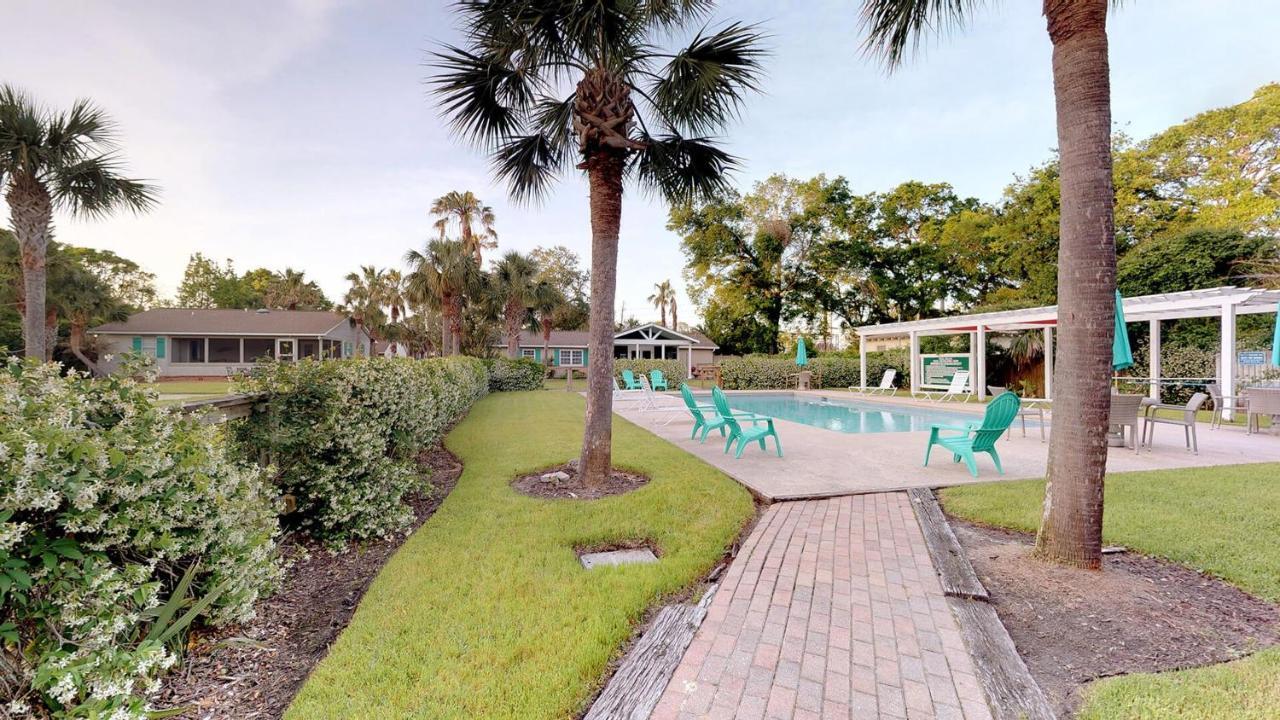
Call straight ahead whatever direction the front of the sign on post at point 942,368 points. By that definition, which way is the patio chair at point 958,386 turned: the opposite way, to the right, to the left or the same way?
to the right

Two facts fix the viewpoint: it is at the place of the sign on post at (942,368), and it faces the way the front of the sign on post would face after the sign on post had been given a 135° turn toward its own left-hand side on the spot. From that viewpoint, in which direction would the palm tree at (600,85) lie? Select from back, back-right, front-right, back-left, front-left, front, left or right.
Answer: back-right

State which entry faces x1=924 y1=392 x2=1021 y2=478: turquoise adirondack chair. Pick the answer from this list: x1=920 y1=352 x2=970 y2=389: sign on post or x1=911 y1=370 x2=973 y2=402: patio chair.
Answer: the sign on post

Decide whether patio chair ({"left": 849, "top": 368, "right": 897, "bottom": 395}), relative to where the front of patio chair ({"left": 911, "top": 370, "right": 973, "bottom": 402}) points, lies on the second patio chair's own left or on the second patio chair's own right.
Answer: on the second patio chair's own right

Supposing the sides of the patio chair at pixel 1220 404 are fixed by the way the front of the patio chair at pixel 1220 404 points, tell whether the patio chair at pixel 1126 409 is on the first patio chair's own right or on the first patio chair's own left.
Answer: on the first patio chair's own right

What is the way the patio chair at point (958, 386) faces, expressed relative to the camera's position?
facing to the left of the viewer

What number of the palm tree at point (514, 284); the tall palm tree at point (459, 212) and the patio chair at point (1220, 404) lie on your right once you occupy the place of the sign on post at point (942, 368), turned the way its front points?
2

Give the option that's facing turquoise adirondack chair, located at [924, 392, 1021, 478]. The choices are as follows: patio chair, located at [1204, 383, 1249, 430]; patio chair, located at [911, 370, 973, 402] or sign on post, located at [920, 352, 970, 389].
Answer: the sign on post

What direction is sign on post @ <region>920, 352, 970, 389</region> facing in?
toward the camera

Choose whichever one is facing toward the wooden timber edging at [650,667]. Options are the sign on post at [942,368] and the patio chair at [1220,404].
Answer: the sign on post

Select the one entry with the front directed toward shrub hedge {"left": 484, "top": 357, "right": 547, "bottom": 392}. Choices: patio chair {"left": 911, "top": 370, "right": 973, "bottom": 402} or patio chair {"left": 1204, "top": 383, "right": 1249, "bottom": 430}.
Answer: patio chair {"left": 911, "top": 370, "right": 973, "bottom": 402}
